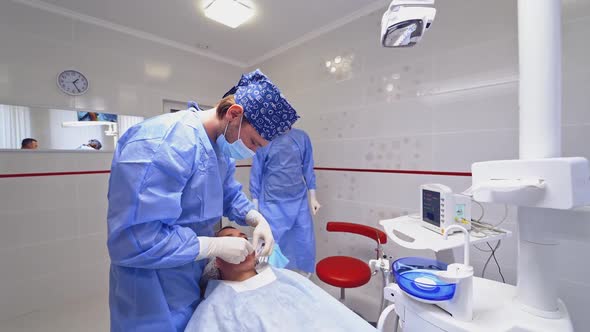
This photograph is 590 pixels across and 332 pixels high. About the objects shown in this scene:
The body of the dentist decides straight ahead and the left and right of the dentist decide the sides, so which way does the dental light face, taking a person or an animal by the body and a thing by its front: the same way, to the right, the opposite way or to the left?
the opposite way

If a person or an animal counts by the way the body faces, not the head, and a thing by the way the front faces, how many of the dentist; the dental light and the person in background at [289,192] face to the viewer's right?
1

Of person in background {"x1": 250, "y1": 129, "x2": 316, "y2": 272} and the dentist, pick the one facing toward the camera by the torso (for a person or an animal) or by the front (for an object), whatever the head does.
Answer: the person in background

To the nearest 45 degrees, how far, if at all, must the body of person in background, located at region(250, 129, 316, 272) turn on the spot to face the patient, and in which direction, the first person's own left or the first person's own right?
0° — they already face them

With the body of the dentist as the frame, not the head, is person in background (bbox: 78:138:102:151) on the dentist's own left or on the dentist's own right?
on the dentist's own left

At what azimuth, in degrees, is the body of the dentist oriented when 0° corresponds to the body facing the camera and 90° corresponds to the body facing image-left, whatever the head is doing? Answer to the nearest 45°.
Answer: approximately 270°

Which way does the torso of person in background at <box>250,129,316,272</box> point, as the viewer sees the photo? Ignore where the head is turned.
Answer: toward the camera

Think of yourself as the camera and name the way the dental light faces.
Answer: facing the viewer and to the left of the viewer

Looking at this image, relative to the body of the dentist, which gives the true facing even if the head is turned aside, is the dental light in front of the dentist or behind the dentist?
in front

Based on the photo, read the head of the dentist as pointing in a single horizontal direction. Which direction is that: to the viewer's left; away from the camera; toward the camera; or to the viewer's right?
to the viewer's right

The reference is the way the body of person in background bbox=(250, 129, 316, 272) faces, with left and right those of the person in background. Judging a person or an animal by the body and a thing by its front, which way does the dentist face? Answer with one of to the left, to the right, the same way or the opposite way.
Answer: to the left
